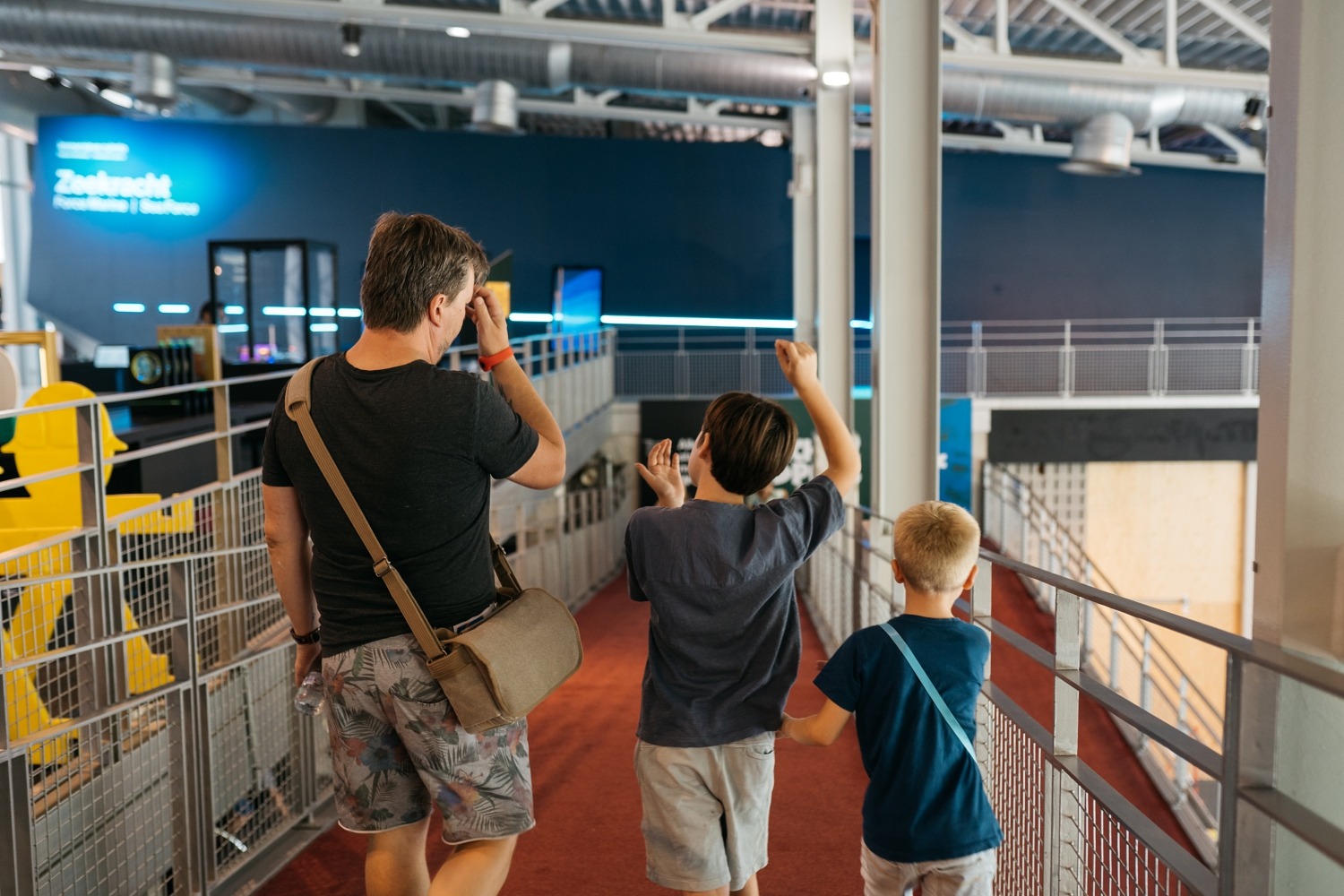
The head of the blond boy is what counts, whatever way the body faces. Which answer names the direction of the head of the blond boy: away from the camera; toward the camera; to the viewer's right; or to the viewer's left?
away from the camera

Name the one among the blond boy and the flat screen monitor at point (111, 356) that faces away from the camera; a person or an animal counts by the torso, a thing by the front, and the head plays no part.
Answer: the blond boy

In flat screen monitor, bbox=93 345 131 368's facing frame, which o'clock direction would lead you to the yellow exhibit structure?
The yellow exhibit structure is roughly at 12 o'clock from the flat screen monitor.

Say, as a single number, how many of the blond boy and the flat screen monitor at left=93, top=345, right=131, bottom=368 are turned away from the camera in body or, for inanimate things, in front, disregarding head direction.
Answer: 1

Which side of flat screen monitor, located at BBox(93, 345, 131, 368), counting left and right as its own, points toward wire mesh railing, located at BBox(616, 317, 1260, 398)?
left

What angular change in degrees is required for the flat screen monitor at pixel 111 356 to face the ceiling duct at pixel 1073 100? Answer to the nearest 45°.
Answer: approximately 45° to its left

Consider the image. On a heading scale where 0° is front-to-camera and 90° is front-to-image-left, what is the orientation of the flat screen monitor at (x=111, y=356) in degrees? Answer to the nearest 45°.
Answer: approximately 0°

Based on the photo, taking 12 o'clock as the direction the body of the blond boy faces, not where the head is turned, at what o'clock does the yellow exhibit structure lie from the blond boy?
The yellow exhibit structure is roughly at 10 o'clock from the blond boy.

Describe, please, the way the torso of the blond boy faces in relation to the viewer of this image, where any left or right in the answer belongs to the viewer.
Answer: facing away from the viewer

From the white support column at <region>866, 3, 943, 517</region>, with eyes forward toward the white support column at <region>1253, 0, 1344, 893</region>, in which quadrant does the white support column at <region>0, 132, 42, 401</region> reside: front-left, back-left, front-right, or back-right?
back-right
